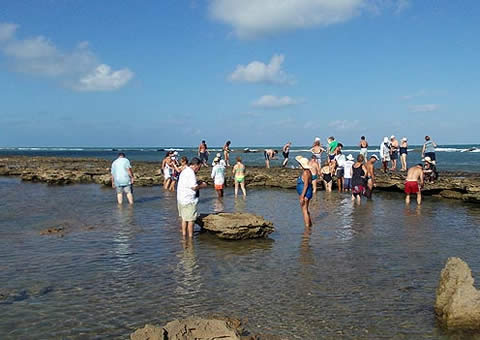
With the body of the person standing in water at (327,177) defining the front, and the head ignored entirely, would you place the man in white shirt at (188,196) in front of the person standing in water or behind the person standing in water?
behind

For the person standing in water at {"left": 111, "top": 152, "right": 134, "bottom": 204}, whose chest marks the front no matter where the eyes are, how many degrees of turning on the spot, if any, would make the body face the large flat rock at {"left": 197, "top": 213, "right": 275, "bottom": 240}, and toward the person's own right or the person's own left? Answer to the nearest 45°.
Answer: approximately 135° to the person's own right

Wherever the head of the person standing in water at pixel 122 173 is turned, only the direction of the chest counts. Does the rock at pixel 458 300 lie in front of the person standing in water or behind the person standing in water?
behind

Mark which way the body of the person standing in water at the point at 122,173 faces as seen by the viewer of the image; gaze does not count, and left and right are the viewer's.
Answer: facing away from the viewer

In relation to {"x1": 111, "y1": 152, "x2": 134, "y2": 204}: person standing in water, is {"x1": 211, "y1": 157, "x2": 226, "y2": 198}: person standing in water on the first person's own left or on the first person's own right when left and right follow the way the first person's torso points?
on the first person's own right

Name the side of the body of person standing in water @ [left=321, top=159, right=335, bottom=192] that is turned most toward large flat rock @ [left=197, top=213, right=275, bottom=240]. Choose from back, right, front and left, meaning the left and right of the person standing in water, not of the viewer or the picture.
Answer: back

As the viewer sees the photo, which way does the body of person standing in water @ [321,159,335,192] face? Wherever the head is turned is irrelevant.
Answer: away from the camera

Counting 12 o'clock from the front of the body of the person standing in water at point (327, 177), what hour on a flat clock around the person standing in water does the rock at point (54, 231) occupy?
The rock is roughly at 7 o'clock from the person standing in water.

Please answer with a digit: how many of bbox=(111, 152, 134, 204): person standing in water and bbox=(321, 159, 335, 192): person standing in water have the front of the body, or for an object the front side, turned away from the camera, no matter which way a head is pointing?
2
